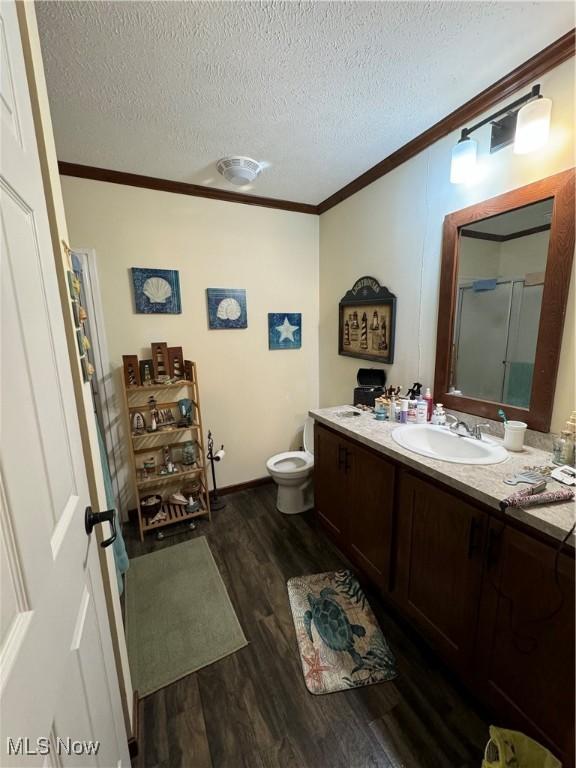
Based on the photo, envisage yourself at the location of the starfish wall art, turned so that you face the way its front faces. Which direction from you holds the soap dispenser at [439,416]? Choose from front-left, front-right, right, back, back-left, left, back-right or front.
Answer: front-left

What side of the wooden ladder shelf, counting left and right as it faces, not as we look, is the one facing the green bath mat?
front

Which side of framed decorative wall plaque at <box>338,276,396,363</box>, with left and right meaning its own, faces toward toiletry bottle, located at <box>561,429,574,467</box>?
left

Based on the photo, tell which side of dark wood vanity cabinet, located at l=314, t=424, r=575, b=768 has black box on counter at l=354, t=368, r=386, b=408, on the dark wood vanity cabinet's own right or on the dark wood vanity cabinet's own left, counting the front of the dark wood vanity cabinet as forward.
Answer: on the dark wood vanity cabinet's own right

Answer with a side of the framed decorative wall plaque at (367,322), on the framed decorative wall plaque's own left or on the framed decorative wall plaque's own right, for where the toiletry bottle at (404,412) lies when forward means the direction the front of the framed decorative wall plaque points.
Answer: on the framed decorative wall plaque's own left

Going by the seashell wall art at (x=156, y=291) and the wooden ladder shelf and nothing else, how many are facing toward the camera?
2

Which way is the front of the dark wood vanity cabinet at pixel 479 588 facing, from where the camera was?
facing the viewer and to the left of the viewer

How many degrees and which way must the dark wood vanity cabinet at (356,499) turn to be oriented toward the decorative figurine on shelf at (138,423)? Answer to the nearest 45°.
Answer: approximately 45° to its right

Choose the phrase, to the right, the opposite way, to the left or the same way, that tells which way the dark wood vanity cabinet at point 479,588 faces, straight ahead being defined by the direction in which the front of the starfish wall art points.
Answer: to the right

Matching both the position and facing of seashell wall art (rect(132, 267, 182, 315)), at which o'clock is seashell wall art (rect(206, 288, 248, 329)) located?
seashell wall art (rect(206, 288, 248, 329)) is roughly at 9 o'clock from seashell wall art (rect(132, 267, 182, 315)).

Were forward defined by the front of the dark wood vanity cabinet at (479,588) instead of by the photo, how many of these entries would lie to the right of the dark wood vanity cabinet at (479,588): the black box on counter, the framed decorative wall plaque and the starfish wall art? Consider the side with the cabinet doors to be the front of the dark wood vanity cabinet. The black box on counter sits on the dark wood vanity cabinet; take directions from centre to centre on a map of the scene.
3

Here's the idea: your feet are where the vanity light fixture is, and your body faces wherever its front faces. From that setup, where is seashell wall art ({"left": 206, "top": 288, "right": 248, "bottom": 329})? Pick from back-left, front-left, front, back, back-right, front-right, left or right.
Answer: front-right
